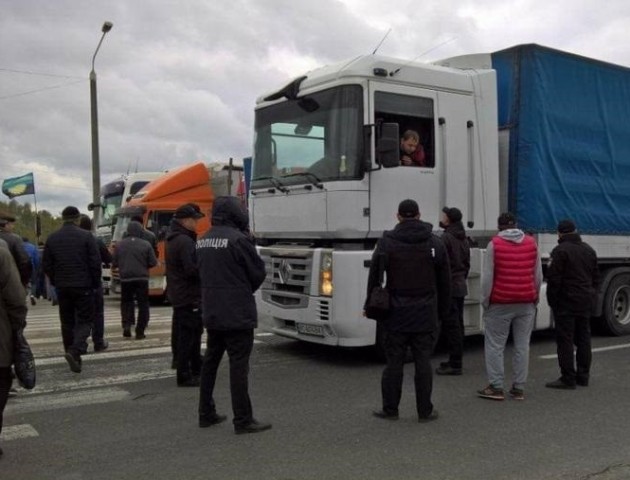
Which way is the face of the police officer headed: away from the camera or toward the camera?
away from the camera

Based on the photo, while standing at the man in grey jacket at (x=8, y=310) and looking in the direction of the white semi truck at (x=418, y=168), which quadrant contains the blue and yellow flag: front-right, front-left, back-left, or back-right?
front-left

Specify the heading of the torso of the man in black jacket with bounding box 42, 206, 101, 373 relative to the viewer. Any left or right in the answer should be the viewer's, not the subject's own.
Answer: facing away from the viewer

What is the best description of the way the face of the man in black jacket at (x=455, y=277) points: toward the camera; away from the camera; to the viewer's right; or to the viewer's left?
to the viewer's left

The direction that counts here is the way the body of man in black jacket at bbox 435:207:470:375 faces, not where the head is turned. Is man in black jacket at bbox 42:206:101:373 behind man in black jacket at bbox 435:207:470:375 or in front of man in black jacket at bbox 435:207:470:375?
in front

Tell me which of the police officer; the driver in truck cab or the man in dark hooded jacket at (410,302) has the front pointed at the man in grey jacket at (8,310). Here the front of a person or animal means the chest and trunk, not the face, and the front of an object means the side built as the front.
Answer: the driver in truck cab

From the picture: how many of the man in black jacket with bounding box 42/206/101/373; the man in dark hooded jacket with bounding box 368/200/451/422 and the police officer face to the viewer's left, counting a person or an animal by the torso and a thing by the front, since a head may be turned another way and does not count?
0

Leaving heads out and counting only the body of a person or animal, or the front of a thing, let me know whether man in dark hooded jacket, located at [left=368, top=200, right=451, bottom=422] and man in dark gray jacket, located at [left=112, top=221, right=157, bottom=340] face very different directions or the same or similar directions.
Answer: same or similar directions

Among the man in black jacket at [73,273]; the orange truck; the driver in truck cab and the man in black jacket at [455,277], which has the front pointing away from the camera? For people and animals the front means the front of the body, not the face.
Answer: the man in black jacket at [73,273]

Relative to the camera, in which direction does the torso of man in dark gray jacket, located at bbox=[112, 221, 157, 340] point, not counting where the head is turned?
away from the camera

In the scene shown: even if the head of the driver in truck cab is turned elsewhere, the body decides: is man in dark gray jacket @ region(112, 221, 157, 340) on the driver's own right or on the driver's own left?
on the driver's own right

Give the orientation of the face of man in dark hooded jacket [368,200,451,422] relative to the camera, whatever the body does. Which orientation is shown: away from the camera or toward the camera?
away from the camera

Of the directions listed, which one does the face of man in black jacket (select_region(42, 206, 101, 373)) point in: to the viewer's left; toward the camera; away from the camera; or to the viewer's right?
away from the camera

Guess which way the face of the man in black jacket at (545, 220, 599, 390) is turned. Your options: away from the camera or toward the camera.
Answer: away from the camera

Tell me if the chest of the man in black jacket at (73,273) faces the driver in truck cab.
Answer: no

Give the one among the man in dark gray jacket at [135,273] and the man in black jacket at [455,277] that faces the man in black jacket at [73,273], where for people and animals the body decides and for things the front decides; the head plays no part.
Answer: the man in black jacket at [455,277]
